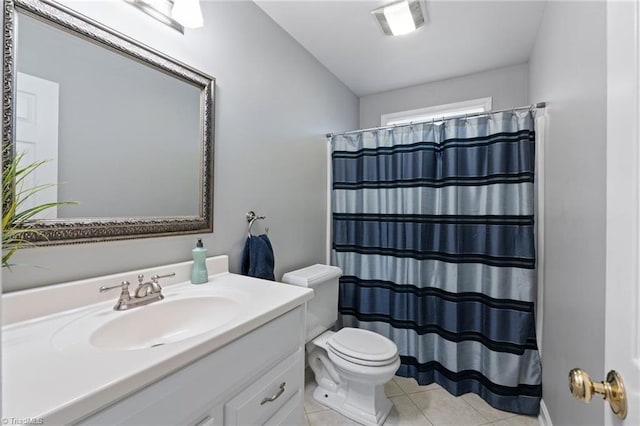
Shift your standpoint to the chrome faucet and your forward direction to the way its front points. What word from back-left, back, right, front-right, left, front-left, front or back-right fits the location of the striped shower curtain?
front-left

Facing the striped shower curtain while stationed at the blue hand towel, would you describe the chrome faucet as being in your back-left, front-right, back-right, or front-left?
back-right

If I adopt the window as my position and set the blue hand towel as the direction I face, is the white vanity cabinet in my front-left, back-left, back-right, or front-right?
front-left

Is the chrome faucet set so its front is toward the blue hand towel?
no

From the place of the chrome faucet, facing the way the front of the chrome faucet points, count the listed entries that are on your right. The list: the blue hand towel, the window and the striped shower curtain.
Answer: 0

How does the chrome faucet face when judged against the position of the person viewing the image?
facing the viewer and to the right of the viewer
